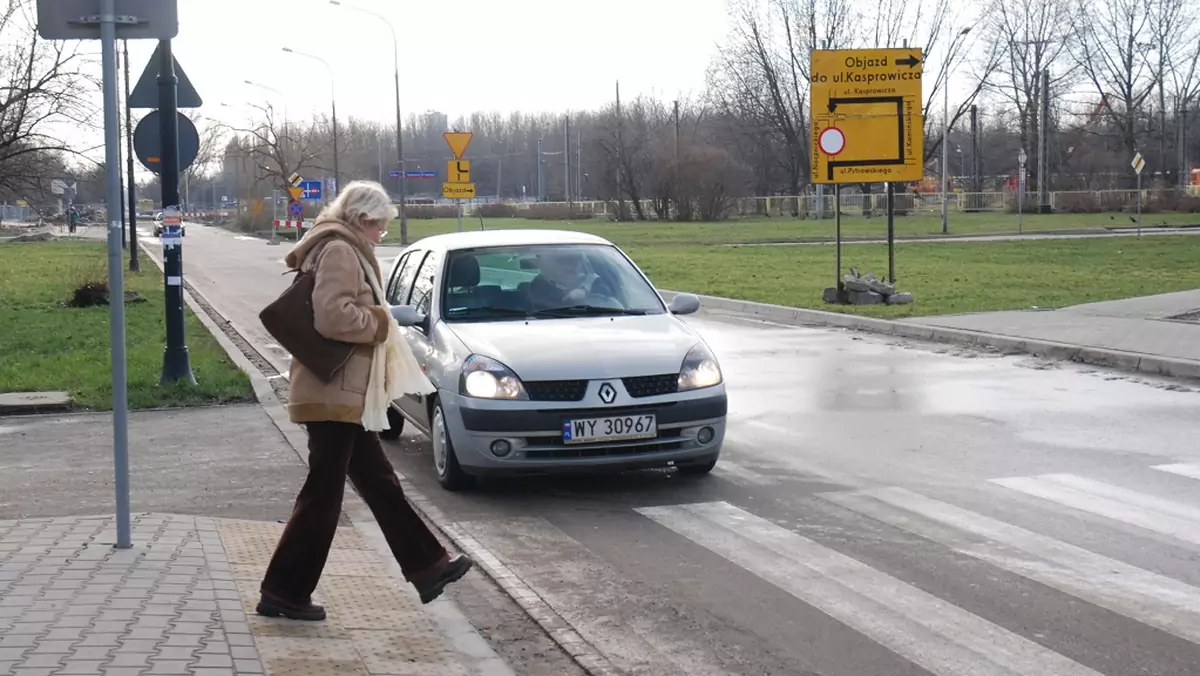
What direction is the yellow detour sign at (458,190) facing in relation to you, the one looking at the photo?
facing the viewer

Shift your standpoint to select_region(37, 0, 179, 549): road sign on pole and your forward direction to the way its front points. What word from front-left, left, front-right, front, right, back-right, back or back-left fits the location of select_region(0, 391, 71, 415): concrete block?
front

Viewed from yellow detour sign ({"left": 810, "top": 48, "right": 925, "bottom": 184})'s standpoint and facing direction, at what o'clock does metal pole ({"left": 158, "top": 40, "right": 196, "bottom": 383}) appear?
The metal pole is roughly at 1 o'clock from the yellow detour sign.

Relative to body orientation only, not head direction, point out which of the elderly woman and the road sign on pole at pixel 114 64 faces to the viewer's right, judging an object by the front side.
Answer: the elderly woman

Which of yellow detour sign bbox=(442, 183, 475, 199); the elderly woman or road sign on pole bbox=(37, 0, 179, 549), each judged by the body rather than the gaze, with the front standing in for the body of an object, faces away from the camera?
the road sign on pole

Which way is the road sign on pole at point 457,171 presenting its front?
toward the camera

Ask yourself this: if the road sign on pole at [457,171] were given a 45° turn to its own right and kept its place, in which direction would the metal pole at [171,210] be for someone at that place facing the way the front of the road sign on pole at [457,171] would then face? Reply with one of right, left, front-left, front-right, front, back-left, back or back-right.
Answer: front-left

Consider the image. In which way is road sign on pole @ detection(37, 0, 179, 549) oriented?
away from the camera

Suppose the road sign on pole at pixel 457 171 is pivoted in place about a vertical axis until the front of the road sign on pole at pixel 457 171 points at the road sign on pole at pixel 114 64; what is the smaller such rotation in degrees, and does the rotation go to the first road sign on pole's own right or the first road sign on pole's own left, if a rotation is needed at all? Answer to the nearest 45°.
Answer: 0° — it already faces it

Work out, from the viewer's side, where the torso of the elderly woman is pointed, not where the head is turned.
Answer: to the viewer's right

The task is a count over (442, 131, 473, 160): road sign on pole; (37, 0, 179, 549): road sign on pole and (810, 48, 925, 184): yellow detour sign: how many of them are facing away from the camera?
1

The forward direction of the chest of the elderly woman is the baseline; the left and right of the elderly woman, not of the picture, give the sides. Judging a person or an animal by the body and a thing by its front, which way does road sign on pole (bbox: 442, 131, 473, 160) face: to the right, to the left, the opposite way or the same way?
to the right

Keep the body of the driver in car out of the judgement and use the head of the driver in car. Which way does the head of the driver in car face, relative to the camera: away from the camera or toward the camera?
toward the camera

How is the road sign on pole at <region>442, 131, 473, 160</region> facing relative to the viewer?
toward the camera

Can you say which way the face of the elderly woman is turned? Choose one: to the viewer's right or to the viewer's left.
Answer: to the viewer's right

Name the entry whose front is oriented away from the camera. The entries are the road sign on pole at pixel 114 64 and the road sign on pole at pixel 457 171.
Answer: the road sign on pole at pixel 114 64

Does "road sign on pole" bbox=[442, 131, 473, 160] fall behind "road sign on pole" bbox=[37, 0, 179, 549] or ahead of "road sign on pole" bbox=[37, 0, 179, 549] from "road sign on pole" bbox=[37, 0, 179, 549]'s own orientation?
ahead
